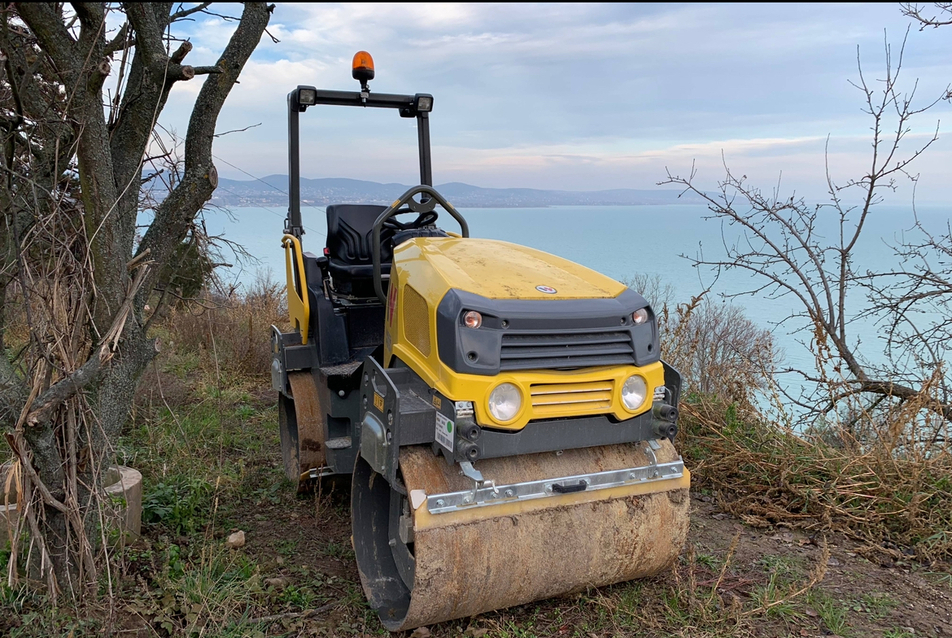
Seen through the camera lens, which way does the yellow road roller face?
facing the viewer and to the right of the viewer

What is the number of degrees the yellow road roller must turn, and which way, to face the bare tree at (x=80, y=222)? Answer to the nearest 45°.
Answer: approximately 135° to its right
